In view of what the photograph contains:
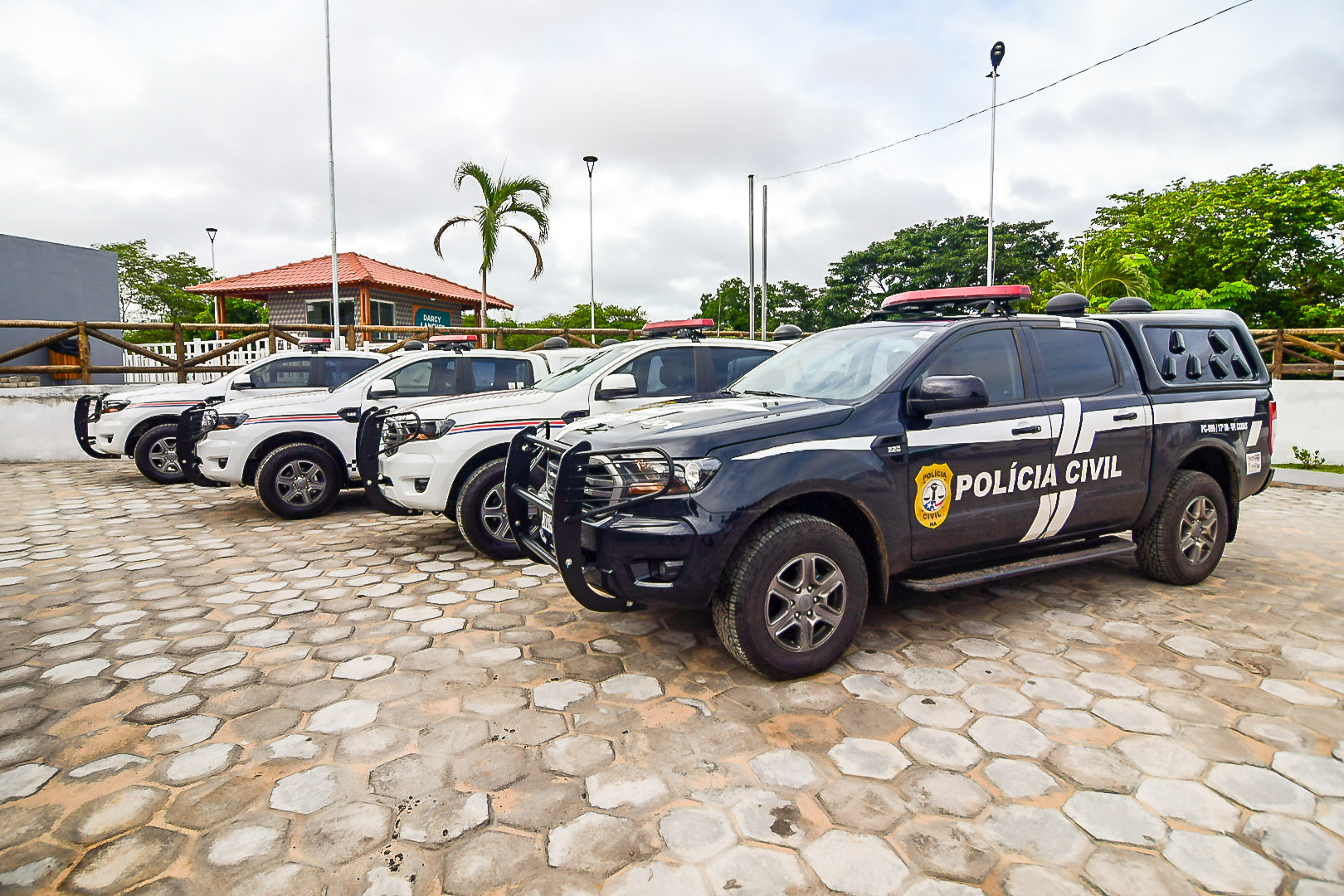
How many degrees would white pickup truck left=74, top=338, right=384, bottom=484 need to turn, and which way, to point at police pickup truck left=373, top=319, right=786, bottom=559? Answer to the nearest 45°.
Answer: approximately 90° to its left

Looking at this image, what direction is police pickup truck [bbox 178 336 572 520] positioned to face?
to the viewer's left

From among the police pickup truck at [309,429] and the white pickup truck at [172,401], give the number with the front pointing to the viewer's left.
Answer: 2

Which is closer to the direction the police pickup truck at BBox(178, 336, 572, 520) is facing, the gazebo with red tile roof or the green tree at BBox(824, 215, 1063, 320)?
the gazebo with red tile roof

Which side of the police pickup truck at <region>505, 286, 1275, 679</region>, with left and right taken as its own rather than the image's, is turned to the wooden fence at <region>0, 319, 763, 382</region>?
right

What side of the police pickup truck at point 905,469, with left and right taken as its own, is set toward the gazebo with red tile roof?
right

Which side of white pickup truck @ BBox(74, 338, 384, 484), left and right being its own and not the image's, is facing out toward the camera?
left

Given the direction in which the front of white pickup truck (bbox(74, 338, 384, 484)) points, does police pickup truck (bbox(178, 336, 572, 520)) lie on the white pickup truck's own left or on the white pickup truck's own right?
on the white pickup truck's own left

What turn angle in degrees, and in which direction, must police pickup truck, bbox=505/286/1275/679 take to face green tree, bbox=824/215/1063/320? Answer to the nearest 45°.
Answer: approximately 135° to its right

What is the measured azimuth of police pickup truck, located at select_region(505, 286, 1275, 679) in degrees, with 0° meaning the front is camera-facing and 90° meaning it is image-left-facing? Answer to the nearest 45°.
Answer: approximately 45°
